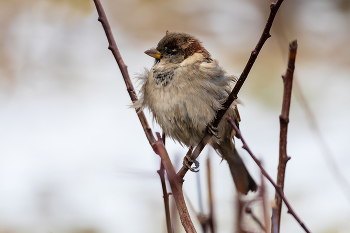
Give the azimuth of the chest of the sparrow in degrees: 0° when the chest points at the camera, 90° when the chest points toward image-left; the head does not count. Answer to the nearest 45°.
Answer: approximately 45°
